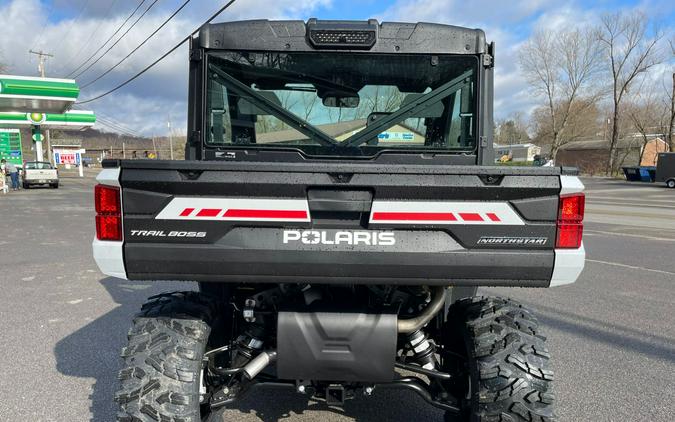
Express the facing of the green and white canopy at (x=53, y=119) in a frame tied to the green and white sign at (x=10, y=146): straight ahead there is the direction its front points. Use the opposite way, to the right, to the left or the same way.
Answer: the same way

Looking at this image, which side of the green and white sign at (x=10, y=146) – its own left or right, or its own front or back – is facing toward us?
front

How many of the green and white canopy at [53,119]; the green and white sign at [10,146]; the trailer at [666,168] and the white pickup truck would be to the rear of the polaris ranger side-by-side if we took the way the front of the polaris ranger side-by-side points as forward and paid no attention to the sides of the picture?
0

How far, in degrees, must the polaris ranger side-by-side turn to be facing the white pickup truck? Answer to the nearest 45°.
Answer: approximately 45° to its left

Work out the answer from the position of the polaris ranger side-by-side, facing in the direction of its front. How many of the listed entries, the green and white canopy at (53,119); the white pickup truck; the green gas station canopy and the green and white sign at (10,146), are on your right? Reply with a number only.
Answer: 0

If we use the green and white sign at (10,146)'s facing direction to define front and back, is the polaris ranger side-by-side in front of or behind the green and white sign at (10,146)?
in front

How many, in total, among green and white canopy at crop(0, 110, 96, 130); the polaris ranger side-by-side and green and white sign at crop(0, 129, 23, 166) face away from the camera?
1

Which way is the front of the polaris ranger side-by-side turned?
away from the camera

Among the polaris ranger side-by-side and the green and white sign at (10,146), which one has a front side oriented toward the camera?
the green and white sign

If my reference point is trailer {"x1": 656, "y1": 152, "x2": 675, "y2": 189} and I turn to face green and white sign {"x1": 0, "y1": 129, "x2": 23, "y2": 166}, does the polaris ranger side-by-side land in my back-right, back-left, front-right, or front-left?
front-left
